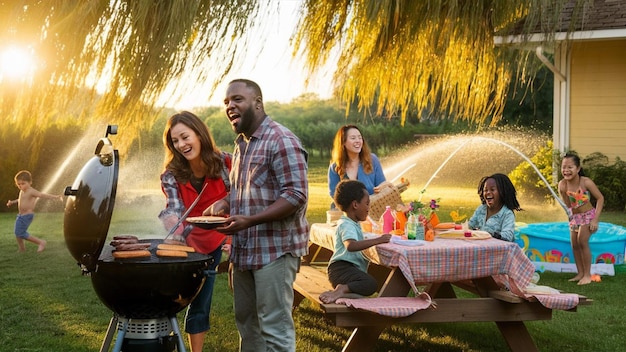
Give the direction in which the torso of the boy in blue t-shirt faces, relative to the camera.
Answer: to the viewer's right

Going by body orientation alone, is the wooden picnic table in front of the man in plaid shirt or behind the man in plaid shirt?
behind

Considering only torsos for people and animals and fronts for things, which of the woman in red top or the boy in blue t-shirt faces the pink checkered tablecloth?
the boy in blue t-shirt

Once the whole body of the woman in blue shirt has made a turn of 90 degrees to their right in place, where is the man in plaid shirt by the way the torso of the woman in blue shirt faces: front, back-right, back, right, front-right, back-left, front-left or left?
left

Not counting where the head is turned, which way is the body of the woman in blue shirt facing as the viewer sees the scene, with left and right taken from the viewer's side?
facing the viewer

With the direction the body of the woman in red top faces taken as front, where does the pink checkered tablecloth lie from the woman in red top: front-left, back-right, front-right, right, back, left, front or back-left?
back-left

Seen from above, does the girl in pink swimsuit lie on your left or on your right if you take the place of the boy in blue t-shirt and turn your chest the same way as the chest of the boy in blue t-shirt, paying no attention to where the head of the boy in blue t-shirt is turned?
on your left

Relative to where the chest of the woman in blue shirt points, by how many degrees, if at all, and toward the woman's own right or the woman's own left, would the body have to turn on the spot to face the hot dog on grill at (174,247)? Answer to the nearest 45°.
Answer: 0° — they already face it

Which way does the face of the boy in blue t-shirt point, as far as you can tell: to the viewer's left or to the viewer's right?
to the viewer's right

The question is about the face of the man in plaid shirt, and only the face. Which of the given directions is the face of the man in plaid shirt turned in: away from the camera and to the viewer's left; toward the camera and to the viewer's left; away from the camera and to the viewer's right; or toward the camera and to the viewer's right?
toward the camera and to the viewer's left

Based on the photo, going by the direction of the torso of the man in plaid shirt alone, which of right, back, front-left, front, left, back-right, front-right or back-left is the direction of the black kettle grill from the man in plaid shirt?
front-right

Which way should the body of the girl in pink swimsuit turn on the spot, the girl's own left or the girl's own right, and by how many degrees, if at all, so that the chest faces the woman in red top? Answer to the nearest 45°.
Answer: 0° — they already face them

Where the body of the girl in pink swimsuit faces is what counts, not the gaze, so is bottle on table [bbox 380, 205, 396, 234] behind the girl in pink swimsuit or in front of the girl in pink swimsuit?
in front
